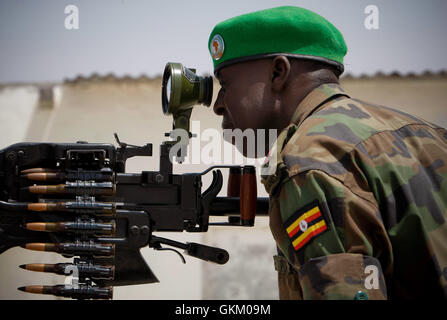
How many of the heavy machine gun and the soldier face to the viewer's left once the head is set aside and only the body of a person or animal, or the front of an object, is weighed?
2

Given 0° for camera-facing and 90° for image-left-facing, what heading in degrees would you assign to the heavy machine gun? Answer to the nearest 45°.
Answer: approximately 90°

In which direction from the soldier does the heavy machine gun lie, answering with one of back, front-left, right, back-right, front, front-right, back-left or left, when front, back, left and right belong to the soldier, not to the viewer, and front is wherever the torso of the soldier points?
front-right

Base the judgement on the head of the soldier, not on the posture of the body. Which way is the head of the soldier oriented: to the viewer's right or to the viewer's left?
to the viewer's left

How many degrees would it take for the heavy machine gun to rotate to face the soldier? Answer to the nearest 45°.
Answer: approximately 135° to its left

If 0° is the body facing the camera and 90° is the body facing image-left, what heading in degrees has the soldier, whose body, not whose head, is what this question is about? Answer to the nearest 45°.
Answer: approximately 90°
